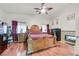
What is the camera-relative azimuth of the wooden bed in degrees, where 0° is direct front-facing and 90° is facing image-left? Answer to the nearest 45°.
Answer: approximately 315°

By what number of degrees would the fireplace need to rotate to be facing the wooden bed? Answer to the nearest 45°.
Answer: approximately 45° to its right

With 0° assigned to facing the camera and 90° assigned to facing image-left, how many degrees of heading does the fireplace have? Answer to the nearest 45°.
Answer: approximately 45°

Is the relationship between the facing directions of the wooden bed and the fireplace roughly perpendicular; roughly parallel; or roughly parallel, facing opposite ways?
roughly perpendicular

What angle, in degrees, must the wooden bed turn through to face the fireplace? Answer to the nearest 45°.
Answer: approximately 45° to its left
